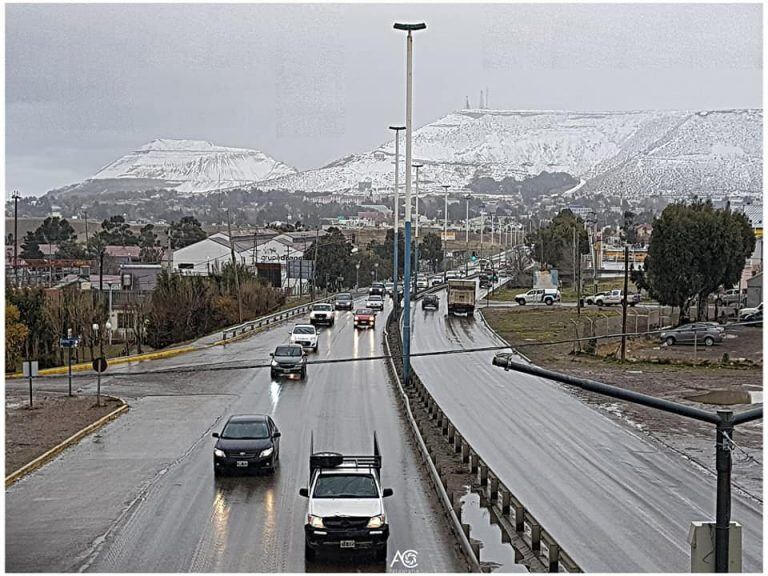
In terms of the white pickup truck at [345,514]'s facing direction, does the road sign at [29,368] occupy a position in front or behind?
behind

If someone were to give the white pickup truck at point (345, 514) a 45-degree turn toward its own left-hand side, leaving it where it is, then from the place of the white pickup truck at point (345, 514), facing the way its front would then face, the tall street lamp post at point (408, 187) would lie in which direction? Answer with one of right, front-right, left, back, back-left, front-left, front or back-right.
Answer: back-left

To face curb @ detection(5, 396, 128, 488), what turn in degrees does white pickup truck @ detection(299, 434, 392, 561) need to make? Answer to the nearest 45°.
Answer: approximately 135° to its right

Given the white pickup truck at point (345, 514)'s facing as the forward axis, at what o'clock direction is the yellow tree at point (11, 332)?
The yellow tree is roughly at 5 o'clock from the white pickup truck.

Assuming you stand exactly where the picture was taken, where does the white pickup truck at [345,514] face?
facing the viewer

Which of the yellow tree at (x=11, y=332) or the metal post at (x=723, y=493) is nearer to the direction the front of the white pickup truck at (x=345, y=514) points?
the metal post

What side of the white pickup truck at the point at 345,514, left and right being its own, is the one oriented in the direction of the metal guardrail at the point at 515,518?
left
